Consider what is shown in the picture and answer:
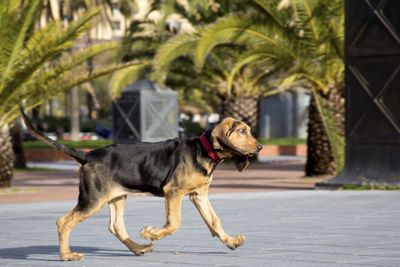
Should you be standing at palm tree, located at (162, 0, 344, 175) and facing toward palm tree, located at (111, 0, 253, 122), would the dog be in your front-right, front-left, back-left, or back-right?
back-left

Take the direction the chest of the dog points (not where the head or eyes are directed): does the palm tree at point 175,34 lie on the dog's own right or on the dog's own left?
on the dog's own left

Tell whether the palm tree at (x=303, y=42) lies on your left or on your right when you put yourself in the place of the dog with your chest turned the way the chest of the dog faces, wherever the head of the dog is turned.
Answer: on your left

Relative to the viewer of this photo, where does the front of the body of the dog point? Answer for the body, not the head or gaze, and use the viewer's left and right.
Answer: facing to the right of the viewer
